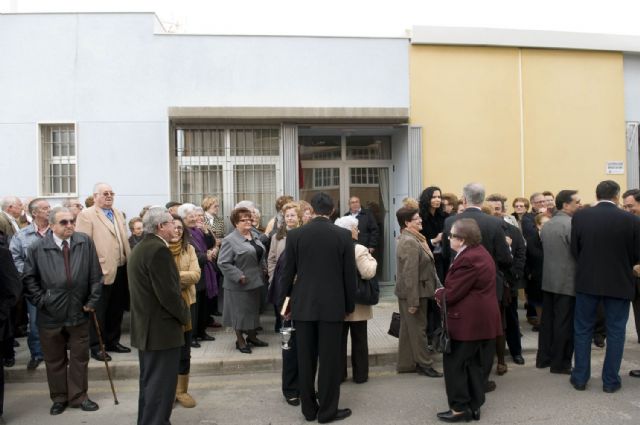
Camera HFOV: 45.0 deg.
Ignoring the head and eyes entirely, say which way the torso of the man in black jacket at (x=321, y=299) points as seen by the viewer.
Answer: away from the camera

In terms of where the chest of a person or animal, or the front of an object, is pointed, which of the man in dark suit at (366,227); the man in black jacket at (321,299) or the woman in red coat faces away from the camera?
the man in black jacket

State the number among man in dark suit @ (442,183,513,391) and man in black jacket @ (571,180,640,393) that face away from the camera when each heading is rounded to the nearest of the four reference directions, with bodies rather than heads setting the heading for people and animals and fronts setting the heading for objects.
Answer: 2

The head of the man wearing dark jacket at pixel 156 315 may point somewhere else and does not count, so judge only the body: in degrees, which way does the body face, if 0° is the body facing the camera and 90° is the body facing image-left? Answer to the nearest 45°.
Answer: approximately 225°

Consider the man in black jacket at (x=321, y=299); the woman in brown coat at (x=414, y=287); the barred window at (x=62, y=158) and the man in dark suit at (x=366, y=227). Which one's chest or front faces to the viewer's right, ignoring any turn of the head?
the woman in brown coat

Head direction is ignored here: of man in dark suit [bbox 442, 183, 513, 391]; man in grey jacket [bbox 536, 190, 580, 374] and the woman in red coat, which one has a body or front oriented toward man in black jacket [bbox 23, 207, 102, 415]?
the woman in red coat

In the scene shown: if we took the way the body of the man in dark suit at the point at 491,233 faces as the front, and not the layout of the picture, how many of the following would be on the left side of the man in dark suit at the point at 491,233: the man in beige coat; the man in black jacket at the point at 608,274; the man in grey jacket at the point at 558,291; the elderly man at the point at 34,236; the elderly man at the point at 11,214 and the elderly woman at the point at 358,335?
4

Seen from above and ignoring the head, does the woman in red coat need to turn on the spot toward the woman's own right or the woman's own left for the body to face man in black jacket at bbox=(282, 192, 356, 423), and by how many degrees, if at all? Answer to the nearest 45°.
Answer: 0° — they already face them

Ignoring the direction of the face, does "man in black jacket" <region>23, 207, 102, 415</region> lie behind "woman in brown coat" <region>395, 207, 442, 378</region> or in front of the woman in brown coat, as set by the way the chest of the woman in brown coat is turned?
behind

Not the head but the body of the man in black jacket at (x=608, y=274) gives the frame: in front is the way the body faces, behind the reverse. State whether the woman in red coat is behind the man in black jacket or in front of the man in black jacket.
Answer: behind

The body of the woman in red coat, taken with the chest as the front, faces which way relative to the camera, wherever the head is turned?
to the viewer's left

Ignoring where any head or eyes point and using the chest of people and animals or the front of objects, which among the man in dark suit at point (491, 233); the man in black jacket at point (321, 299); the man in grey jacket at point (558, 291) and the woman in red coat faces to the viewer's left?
the woman in red coat

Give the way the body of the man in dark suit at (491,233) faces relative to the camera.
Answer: away from the camera
